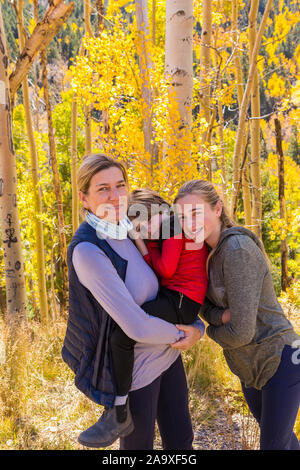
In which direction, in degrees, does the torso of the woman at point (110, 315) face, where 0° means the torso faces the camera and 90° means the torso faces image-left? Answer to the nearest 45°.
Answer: approximately 315°

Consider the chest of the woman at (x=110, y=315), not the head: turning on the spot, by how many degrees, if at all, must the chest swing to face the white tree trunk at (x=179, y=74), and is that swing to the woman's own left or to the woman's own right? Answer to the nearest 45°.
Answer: approximately 135° to the woman's own left

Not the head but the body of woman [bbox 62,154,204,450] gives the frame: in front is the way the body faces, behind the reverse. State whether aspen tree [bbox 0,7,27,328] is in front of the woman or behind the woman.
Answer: behind

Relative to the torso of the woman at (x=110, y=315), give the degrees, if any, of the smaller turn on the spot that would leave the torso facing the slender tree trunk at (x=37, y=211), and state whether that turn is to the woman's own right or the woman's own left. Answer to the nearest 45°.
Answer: approximately 135° to the woman's own left
